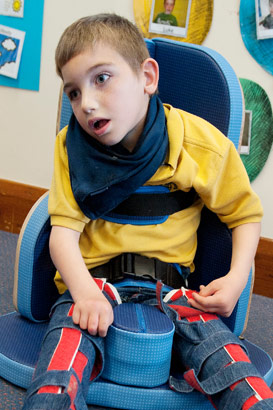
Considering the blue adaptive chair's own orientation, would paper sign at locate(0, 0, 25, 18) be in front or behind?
behind

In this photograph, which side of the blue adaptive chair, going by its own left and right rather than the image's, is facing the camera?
front

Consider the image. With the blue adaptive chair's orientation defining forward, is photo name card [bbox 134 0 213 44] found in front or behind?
behind

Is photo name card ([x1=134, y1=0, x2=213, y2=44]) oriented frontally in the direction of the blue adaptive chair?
yes

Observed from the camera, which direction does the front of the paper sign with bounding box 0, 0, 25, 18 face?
facing the viewer

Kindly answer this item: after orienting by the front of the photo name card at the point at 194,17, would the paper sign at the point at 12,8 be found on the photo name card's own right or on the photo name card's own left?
on the photo name card's own right

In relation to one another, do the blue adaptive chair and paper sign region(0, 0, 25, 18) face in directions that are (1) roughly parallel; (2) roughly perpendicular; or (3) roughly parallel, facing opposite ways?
roughly parallel

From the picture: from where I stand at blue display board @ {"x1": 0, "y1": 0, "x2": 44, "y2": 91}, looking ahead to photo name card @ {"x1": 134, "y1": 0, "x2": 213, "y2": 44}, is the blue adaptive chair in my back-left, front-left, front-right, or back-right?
front-right

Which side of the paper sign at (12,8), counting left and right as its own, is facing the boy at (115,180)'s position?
front

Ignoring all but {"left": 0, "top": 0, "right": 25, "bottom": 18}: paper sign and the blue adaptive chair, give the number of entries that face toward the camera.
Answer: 2

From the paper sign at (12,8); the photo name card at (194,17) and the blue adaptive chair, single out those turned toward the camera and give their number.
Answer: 3

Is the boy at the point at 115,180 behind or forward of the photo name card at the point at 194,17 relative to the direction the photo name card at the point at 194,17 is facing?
forward

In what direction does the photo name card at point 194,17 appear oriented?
toward the camera

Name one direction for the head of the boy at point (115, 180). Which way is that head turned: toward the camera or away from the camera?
toward the camera

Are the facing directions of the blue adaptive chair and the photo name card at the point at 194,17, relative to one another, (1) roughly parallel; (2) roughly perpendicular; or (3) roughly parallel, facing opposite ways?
roughly parallel

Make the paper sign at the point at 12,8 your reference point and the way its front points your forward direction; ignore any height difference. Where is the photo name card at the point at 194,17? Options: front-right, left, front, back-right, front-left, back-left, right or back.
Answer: front-left

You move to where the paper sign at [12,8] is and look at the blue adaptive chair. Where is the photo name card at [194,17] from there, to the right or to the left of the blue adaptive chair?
left
